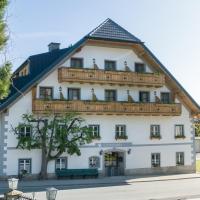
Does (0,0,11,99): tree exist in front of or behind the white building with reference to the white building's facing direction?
in front

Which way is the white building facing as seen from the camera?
toward the camera
